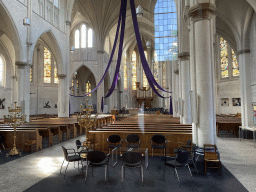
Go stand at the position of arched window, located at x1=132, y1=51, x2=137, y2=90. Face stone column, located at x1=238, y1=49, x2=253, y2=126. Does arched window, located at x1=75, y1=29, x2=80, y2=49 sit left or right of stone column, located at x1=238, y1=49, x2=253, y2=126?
right

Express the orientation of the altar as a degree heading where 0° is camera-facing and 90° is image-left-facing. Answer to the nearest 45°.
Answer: approximately 0°

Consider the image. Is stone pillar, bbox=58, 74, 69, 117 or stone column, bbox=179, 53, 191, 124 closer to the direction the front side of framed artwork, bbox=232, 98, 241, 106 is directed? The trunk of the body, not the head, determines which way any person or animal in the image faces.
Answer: the stone column

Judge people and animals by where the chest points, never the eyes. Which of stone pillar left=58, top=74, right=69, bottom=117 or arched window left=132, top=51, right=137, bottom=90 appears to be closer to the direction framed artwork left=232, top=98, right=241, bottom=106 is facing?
the stone pillar

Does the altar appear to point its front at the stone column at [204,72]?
yes

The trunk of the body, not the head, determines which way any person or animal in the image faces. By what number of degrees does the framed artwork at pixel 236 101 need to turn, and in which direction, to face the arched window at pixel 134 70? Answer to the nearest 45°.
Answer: approximately 135° to its right
